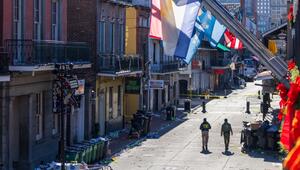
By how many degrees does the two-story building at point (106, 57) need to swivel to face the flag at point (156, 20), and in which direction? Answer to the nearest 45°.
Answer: approximately 45° to its right

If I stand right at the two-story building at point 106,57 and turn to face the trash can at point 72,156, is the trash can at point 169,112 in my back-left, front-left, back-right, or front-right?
back-left

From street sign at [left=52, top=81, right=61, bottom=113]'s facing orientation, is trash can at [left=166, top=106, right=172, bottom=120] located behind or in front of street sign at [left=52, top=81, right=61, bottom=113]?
behind

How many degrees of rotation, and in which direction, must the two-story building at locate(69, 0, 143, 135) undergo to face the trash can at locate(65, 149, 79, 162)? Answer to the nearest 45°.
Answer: approximately 45° to its right

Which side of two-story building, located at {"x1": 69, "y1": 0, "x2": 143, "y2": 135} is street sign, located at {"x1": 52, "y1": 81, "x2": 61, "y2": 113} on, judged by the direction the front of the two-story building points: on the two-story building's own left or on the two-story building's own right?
on the two-story building's own right

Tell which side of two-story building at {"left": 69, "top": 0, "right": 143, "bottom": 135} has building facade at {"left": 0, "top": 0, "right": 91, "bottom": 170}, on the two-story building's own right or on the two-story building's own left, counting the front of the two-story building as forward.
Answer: on the two-story building's own right

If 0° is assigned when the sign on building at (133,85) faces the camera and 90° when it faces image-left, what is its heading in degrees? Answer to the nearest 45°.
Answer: approximately 0°

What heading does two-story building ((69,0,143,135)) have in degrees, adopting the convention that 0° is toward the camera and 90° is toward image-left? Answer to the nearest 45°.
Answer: approximately 315°
